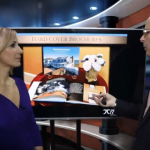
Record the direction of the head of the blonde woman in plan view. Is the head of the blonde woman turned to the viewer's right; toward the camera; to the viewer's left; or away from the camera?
to the viewer's right

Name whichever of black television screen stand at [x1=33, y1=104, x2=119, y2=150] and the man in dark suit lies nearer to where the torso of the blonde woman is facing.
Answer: the man in dark suit

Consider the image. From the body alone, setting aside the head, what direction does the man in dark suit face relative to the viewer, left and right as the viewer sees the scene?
facing the viewer and to the left of the viewer

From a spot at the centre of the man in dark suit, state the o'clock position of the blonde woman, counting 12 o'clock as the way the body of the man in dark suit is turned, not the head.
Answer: The blonde woman is roughly at 1 o'clock from the man in dark suit.

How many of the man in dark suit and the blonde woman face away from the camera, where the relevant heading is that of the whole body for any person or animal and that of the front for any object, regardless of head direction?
0

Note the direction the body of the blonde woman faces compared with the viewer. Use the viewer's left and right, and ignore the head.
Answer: facing the viewer and to the right of the viewer

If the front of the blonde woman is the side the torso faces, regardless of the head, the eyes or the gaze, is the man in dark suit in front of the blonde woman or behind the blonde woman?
in front

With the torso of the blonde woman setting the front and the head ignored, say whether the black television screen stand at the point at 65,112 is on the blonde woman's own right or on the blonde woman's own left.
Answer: on the blonde woman's own left

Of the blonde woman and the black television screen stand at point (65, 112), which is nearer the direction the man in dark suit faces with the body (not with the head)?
the blonde woman

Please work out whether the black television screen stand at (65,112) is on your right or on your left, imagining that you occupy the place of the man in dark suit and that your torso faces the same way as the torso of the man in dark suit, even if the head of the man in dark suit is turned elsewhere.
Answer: on your right
